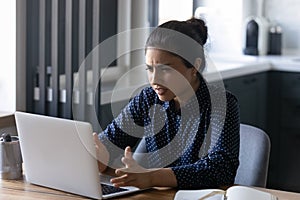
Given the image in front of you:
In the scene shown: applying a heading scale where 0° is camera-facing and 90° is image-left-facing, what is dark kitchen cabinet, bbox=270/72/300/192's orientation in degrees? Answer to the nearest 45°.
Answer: approximately 45°

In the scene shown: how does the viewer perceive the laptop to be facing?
facing away from the viewer and to the right of the viewer

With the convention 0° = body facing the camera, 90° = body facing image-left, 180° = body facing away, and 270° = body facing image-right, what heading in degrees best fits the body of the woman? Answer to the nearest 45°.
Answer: approximately 45°

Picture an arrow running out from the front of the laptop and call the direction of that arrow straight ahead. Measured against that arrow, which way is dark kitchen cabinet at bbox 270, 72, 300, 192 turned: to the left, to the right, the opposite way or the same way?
the opposite way

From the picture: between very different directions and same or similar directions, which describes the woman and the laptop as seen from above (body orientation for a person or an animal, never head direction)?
very different directions

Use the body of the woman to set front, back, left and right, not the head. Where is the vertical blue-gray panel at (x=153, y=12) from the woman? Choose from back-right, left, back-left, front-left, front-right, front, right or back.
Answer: back-right

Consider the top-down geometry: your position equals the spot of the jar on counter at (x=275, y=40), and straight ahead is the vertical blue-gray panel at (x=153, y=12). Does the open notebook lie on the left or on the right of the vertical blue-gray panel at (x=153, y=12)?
left

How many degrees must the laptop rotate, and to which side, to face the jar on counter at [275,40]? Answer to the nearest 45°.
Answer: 0° — it already faces it
